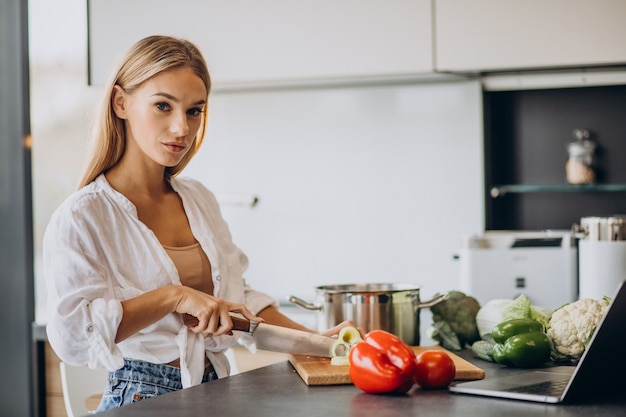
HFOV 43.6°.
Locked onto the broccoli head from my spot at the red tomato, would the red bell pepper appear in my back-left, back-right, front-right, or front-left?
back-left

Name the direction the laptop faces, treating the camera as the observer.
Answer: facing away from the viewer and to the left of the viewer

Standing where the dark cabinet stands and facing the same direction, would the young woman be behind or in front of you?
in front

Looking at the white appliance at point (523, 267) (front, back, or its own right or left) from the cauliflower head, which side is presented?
front

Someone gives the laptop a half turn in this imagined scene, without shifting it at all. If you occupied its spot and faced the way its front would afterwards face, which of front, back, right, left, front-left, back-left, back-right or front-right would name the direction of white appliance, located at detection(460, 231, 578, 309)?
back-left

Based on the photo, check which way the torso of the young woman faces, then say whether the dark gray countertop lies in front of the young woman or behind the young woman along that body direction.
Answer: in front

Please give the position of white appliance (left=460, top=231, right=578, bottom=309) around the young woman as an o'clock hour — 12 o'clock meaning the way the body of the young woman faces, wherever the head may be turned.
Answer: The white appliance is roughly at 9 o'clock from the young woman.
